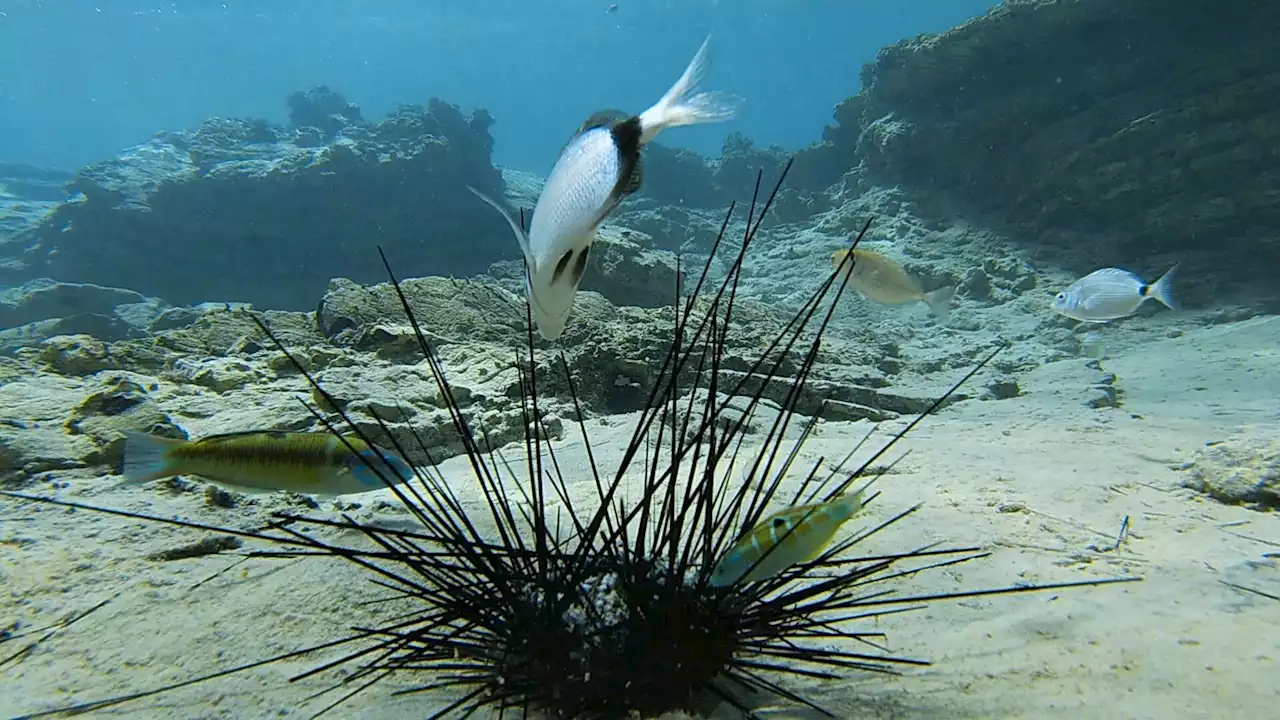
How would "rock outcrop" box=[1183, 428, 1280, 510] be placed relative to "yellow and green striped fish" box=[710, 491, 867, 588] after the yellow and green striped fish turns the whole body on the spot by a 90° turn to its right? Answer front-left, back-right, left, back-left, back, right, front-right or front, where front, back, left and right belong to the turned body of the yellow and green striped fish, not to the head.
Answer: front-right

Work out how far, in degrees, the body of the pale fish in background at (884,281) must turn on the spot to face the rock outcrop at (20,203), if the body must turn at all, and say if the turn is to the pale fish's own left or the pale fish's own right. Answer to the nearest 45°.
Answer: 0° — it already faces it

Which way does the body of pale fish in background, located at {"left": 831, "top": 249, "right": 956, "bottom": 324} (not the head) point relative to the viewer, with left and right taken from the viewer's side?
facing to the left of the viewer

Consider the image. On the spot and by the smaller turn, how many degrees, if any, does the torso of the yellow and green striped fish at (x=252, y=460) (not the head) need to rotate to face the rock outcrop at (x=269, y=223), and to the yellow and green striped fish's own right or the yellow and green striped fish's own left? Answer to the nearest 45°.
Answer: approximately 90° to the yellow and green striped fish's own left

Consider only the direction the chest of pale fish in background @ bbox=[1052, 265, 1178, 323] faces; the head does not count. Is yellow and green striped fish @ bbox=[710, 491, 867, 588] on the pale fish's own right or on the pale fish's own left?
on the pale fish's own left

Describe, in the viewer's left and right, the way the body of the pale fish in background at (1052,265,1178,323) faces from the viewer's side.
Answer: facing to the left of the viewer

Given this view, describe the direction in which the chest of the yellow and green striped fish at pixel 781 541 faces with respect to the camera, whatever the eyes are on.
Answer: to the viewer's left

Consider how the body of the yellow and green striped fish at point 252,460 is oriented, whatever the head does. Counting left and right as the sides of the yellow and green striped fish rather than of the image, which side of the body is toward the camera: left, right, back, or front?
right

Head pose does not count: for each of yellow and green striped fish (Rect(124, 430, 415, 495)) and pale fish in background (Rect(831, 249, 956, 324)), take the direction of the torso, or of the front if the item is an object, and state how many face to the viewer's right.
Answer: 1

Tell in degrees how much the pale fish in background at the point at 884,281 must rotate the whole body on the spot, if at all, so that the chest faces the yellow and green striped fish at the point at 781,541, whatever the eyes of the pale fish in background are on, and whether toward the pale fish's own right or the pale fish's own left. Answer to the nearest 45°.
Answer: approximately 90° to the pale fish's own left

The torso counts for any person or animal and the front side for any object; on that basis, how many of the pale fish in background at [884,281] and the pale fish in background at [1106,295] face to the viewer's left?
2

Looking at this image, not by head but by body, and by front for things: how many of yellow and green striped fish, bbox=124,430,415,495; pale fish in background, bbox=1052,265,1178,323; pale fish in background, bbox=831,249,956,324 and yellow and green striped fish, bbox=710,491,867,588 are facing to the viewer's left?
3

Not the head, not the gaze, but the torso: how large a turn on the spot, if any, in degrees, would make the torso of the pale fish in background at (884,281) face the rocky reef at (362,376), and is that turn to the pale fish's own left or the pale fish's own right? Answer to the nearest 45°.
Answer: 0° — it already faces it

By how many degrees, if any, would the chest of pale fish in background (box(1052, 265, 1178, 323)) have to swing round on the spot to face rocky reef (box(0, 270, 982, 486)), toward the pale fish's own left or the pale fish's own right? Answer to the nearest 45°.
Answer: approximately 45° to the pale fish's own left
